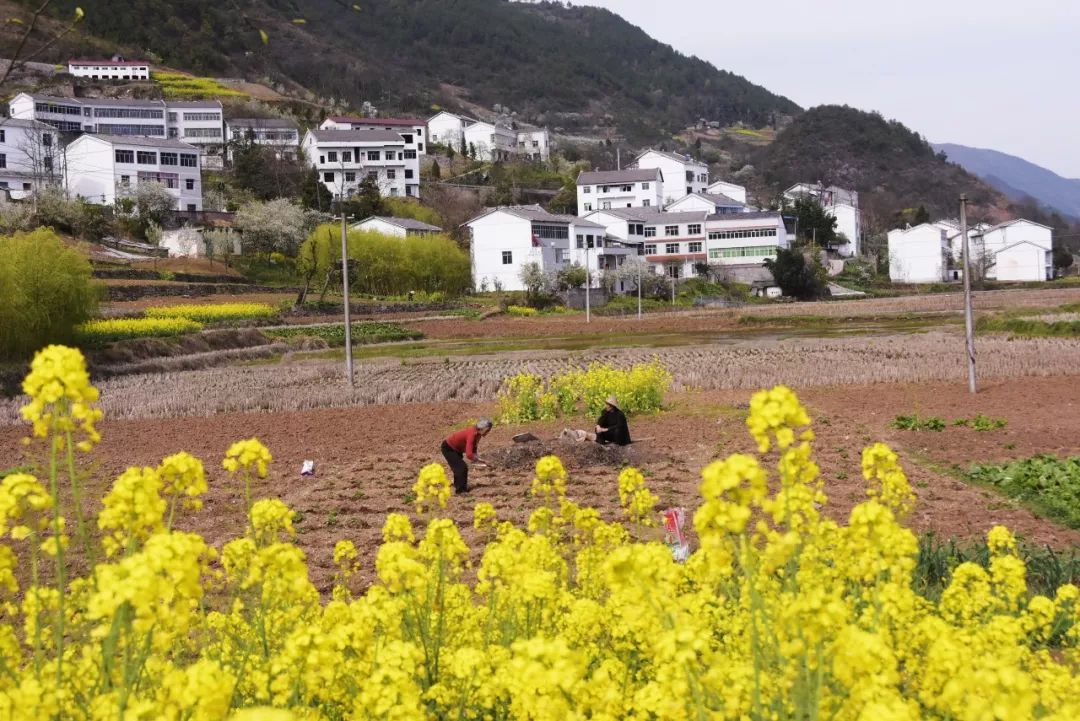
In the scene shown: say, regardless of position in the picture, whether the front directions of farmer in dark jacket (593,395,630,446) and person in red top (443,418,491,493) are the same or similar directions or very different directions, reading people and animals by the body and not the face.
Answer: very different directions

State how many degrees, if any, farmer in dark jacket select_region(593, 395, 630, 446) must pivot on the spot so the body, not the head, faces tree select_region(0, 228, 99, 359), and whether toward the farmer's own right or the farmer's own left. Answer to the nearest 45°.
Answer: approximately 45° to the farmer's own right

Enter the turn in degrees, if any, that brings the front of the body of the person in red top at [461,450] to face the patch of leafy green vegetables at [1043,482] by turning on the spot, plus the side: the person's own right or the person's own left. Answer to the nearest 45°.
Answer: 0° — they already face it

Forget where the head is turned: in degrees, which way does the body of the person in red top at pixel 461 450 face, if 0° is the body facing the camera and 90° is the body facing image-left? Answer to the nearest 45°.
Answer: approximately 270°

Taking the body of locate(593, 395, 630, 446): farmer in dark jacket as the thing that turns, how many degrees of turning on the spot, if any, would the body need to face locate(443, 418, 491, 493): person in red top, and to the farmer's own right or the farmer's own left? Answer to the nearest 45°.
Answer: approximately 45° to the farmer's own left

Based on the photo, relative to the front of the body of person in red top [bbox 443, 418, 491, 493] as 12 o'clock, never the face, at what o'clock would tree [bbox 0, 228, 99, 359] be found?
The tree is roughly at 8 o'clock from the person in red top.

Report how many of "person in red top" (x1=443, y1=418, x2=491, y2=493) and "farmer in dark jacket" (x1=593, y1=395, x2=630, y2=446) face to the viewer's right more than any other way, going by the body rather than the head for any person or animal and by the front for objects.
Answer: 1
